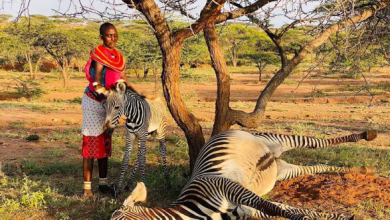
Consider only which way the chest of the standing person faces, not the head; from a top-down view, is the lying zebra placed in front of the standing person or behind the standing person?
in front

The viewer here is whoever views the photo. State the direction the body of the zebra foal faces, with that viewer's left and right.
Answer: facing the viewer and to the left of the viewer

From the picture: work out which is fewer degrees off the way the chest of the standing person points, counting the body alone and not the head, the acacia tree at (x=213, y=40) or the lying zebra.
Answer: the lying zebra

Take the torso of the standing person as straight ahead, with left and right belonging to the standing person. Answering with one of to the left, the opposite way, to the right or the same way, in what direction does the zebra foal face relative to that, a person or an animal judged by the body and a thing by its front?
to the right

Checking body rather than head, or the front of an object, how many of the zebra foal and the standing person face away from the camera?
0

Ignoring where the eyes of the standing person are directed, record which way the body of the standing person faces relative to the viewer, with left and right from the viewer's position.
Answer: facing the viewer and to the right of the viewer

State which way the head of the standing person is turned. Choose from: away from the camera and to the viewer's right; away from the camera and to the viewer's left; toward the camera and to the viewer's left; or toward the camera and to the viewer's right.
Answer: toward the camera and to the viewer's right
